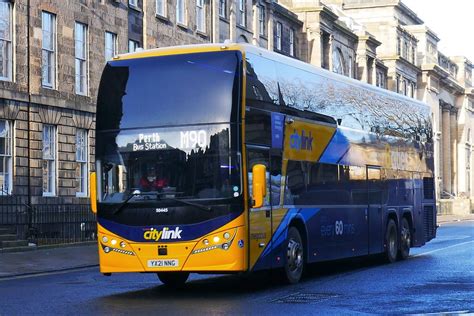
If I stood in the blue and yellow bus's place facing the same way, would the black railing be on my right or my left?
on my right

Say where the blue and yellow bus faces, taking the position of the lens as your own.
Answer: facing the viewer and to the left of the viewer
